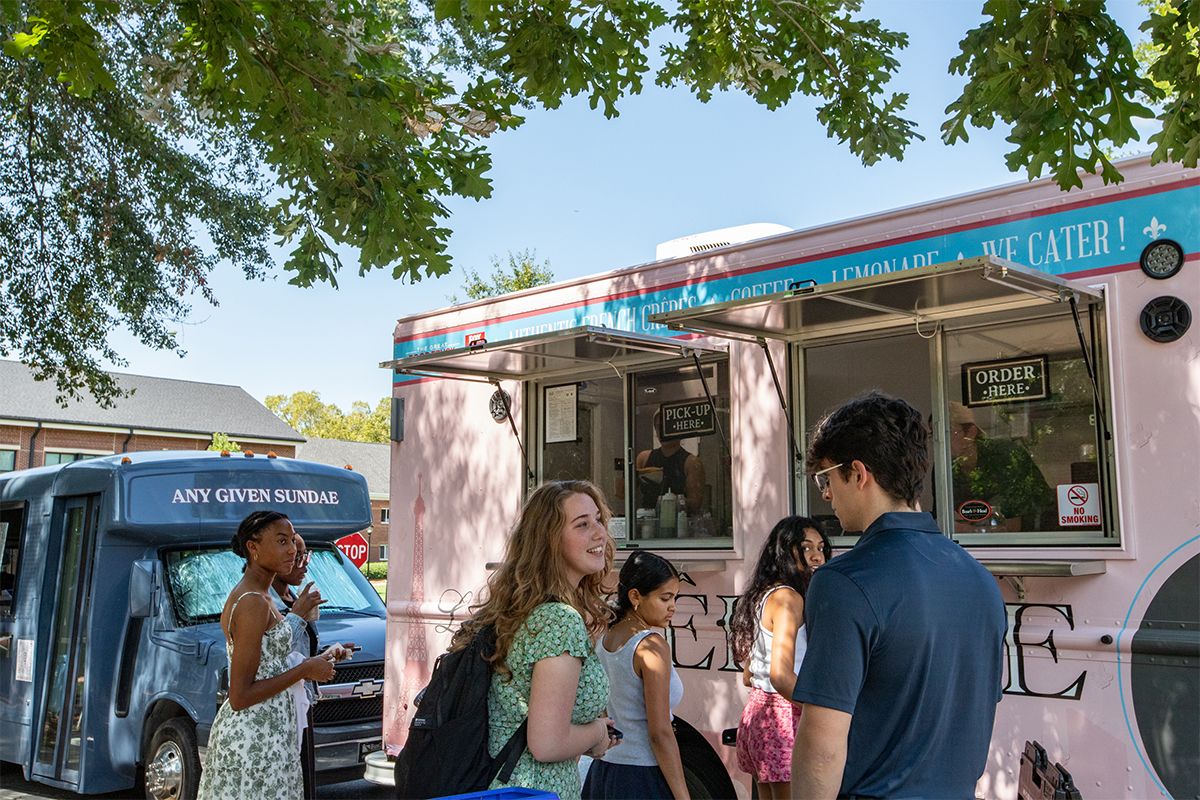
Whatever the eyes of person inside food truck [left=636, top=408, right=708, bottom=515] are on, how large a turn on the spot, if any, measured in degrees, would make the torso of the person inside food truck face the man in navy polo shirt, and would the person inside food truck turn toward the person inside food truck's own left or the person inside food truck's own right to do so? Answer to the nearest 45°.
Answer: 0° — they already face them

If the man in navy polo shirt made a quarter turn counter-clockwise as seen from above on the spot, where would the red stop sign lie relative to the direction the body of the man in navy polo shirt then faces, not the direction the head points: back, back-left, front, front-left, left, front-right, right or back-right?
right

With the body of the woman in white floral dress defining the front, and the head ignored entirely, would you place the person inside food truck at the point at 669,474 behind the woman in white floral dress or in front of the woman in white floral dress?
in front

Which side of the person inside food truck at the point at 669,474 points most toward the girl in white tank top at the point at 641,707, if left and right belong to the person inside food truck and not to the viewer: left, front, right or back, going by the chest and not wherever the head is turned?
front

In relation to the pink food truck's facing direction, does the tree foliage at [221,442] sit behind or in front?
behind

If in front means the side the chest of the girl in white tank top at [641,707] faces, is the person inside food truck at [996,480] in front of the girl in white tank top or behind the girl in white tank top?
in front

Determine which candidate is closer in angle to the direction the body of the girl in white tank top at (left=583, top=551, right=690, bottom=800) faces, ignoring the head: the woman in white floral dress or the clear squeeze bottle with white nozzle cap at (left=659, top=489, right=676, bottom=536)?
the clear squeeze bottle with white nozzle cap

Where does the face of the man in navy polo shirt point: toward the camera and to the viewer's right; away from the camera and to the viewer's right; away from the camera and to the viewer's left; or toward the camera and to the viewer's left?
away from the camera and to the viewer's left

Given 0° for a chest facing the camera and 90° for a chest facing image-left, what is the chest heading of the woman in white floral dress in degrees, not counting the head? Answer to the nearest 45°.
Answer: approximately 270°

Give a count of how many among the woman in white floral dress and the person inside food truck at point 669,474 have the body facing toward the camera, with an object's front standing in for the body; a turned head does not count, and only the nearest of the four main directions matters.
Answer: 1

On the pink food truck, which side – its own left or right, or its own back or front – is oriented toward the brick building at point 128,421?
back

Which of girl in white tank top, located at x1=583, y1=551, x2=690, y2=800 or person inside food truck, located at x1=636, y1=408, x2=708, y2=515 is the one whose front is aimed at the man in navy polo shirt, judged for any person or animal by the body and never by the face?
the person inside food truck
